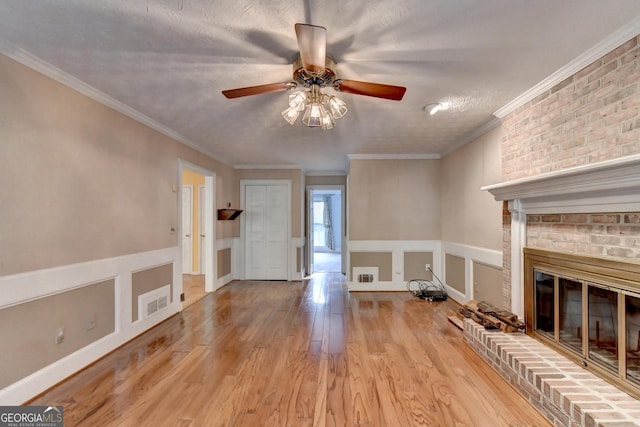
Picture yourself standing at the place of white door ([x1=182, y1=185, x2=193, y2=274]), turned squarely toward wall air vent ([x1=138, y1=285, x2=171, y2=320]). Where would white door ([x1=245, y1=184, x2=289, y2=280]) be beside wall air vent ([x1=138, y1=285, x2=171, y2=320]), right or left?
left

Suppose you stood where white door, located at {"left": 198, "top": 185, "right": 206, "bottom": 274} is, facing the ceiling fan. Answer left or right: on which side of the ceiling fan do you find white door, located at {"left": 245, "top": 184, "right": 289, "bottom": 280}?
left

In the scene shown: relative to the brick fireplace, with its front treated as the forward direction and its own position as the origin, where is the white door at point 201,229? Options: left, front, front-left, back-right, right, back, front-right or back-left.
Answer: front-right

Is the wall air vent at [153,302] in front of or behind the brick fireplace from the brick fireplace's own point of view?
in front

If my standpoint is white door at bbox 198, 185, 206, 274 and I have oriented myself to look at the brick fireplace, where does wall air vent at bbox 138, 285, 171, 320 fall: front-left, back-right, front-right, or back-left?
front-right

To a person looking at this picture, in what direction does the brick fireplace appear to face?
facing the viewer and to the left of the viewer

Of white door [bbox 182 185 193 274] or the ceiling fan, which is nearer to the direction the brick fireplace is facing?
the ceiling fan

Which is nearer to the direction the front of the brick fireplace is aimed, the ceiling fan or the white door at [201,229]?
the ceiling fan

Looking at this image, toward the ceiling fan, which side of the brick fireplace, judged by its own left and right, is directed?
front

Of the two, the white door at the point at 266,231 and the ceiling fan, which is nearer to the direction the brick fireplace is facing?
the ceiling fan
